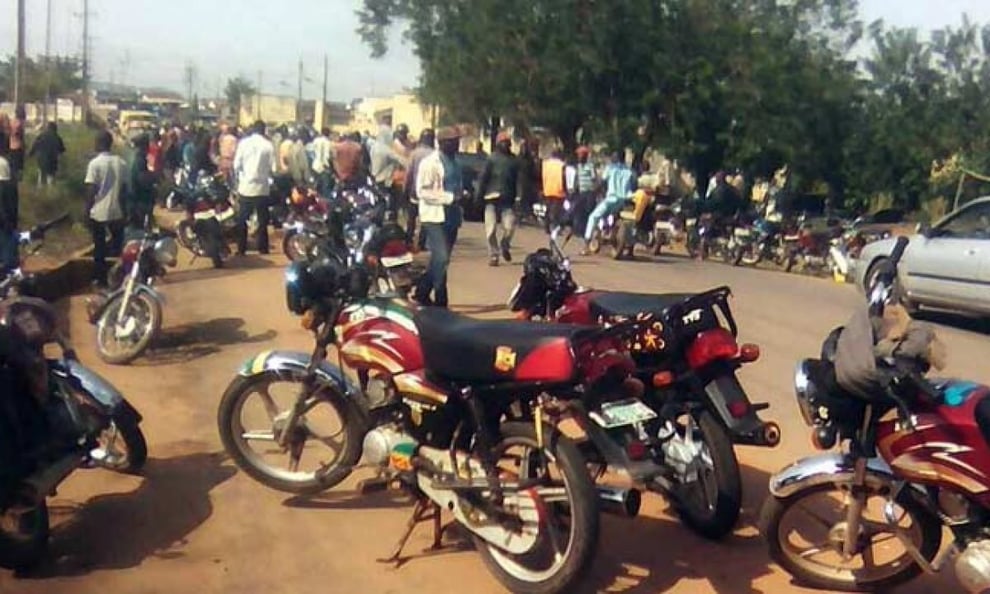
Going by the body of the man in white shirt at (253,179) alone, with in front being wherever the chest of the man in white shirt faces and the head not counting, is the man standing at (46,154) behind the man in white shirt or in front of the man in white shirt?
in front

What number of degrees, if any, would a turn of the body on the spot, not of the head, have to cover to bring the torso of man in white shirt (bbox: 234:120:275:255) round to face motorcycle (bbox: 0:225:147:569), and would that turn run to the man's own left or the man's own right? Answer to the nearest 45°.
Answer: approximately 180°

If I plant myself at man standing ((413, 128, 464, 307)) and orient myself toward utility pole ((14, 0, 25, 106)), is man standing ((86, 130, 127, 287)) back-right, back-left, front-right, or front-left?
front-left

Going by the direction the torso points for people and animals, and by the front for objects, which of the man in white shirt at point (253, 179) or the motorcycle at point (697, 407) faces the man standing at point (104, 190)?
the motorcycle

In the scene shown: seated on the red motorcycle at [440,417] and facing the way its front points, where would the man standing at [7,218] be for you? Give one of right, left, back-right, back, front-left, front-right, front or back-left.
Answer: front

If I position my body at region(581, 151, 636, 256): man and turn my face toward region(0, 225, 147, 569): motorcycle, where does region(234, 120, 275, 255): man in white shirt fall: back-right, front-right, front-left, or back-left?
front-right

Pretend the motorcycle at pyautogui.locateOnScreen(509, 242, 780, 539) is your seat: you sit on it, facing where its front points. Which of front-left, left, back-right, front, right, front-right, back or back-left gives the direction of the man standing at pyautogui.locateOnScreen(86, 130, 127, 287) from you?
front

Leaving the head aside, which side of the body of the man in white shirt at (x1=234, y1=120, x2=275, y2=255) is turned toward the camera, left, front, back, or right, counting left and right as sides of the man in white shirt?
back

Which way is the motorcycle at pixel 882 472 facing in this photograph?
to the viewer's left

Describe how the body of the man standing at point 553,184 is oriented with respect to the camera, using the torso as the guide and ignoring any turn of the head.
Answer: away from the camera

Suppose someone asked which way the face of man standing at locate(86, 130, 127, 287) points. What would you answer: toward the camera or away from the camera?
away from the camera

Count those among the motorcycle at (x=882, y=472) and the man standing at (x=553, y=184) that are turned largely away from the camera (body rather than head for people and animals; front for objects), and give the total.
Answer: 1
